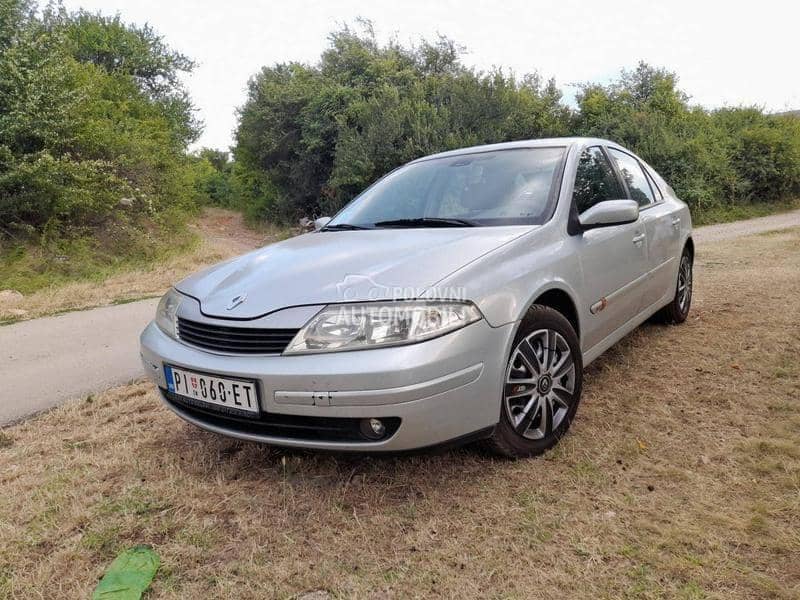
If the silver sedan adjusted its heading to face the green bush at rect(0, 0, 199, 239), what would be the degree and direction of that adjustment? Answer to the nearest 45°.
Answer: approximately 90° to its right

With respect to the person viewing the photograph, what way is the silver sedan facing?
facing the viewer and to the left of the viewer

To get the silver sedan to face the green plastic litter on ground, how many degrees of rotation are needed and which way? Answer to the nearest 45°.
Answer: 0° — it already faces it

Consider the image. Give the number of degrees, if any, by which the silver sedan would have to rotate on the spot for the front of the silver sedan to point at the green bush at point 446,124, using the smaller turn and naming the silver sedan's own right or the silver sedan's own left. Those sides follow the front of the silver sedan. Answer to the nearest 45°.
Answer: approximately 135° to the silver sedan's own right

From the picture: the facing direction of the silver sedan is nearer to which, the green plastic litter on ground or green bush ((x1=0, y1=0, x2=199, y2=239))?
the green plastic litter on ground

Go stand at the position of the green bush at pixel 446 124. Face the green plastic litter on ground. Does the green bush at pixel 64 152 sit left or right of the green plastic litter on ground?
right

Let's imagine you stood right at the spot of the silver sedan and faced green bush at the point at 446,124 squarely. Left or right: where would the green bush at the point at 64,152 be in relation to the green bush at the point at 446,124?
left

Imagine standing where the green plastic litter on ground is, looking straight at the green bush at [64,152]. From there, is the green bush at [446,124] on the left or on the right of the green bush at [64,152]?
right
